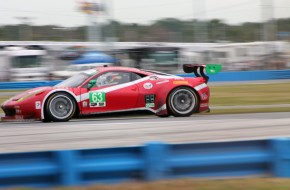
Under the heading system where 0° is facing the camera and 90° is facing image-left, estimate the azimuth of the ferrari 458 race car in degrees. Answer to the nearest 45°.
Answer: approximately 90°

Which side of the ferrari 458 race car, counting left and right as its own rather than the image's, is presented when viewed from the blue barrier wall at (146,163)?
left
